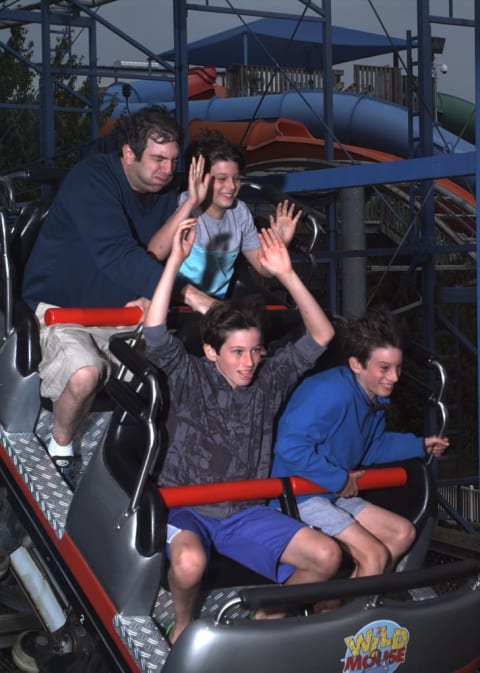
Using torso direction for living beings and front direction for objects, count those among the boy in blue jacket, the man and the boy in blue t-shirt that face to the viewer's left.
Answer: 0

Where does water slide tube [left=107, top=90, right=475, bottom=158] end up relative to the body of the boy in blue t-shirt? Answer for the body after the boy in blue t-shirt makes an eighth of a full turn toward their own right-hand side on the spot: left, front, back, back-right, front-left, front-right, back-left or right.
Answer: back

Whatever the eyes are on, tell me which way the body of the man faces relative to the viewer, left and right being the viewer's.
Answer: facing the viewer and to the right of the viewer

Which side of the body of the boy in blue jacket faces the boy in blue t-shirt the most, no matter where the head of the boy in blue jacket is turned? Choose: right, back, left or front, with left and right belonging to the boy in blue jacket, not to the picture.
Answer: back

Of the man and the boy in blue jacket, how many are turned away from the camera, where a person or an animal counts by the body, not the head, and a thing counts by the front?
0

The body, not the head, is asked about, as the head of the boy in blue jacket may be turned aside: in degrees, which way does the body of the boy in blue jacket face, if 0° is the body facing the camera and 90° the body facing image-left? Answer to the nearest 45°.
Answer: approximately 315°

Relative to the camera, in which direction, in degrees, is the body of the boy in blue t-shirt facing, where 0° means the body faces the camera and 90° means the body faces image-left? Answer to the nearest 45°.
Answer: approximately 315°

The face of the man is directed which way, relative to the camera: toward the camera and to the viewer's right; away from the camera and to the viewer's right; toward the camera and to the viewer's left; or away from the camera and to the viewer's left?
toward the camera and to the viewer's right
